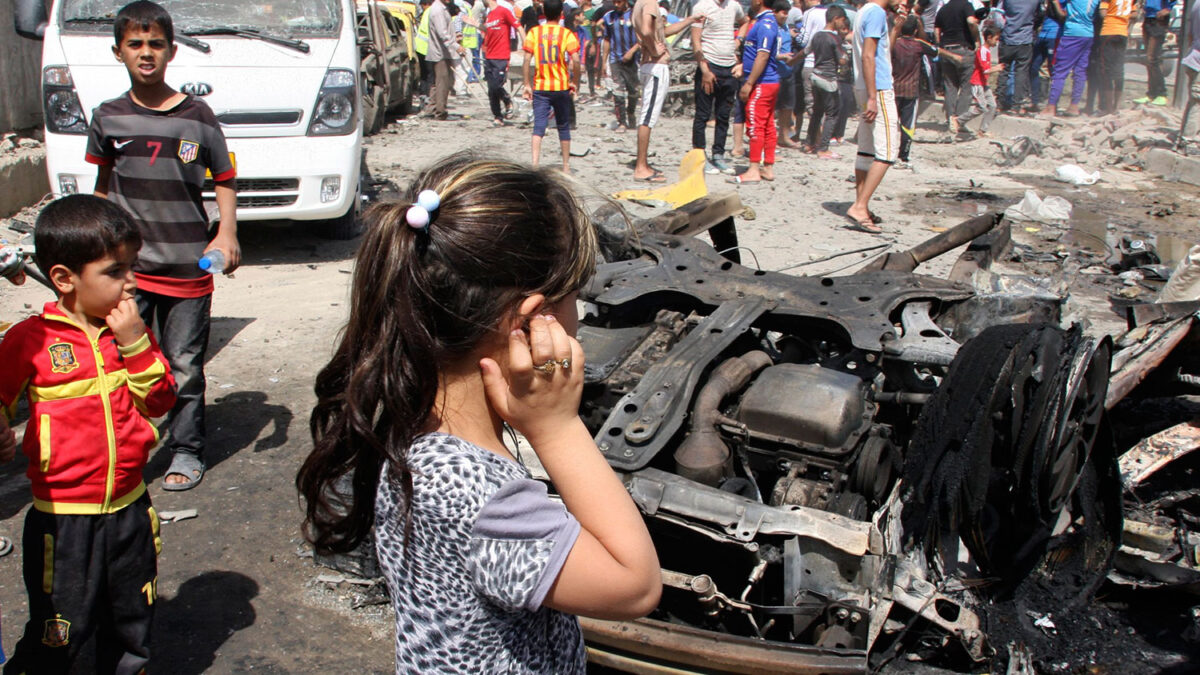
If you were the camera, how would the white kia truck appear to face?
facing the viewer

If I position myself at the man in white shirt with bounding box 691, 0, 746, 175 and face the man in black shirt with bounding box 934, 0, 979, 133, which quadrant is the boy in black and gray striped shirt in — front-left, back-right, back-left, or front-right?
back-right

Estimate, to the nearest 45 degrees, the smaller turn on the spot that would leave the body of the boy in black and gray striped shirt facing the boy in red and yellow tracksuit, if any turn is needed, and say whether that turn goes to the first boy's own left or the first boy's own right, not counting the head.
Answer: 0° — they already face them

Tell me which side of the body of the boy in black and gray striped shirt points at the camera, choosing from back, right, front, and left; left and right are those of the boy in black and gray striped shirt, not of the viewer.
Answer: front

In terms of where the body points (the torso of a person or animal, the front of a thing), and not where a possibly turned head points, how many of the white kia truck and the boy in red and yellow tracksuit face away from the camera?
0

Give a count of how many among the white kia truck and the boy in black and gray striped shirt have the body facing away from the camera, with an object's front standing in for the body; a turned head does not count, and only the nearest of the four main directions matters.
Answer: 0

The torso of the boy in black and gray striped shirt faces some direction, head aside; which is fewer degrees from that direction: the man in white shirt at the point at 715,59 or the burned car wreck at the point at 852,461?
the burned car wreck

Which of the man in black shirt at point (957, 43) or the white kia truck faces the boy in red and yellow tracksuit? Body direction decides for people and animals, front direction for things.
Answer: the white kia truck

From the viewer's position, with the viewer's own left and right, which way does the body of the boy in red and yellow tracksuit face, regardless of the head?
facing the viewer and to the right of the viewer

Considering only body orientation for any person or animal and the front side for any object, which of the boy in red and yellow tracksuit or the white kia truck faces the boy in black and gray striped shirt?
the white kia truck
